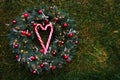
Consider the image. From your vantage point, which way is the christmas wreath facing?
toward the camera
